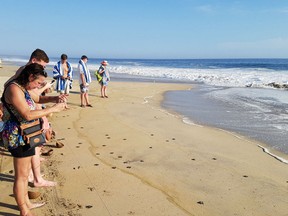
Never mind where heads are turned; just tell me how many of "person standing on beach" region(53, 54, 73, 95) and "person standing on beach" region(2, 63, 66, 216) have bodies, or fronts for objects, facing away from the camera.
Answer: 0

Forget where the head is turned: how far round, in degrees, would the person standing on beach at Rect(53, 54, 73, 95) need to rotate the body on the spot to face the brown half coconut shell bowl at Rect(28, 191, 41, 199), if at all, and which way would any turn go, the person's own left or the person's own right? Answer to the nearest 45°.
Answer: approximately 45° to the person's own right

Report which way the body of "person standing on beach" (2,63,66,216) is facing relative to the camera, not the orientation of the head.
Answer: to the viewer's right

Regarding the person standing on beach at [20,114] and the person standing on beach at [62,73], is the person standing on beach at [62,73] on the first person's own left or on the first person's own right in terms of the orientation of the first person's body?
on the first person's own left

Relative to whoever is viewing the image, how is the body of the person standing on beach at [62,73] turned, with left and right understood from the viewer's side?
facing the viewer and to the right of the viewer
